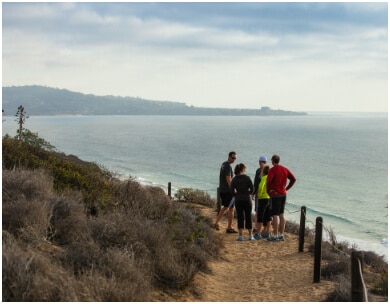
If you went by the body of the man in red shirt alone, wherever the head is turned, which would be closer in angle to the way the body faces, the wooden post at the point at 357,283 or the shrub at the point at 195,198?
the shrub

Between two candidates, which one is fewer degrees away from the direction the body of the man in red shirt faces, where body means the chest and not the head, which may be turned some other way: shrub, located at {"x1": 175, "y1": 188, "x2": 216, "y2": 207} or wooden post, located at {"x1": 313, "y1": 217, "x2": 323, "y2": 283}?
the shrub

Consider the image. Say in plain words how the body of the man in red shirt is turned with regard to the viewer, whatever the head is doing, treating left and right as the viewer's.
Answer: facing away from the viewer and to the left of the viewer

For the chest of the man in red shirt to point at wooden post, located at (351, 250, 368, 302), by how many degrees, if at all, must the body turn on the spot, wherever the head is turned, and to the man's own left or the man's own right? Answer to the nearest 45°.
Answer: approximately 135° to the man's own left

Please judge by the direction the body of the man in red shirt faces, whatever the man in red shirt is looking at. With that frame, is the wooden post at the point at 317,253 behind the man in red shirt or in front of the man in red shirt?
behind
